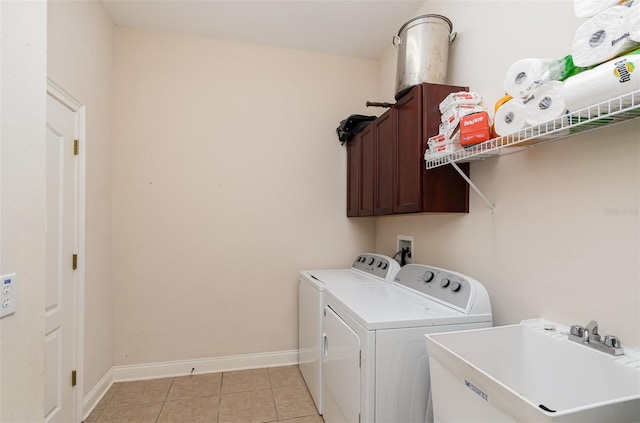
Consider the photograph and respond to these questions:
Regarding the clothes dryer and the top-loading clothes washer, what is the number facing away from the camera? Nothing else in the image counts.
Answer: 0

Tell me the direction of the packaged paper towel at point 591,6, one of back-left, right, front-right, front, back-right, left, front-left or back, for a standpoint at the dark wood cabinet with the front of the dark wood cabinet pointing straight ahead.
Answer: left

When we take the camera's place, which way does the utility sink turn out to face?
facing the viewer and to the left of the viewer

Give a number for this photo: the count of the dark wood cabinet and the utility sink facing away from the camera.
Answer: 0

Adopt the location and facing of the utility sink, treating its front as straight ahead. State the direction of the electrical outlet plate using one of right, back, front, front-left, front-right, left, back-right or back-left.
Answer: front

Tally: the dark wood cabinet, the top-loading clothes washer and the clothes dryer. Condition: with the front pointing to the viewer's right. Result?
0

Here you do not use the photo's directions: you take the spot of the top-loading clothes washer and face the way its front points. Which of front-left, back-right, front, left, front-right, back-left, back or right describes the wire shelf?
left

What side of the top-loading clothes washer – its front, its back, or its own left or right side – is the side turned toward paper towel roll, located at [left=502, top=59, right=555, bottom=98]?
left

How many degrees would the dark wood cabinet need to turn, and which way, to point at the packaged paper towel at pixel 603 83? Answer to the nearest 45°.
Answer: approximately 90° to its left

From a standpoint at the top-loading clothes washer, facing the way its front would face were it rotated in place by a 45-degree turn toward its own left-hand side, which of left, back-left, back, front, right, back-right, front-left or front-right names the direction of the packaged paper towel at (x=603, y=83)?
front-left

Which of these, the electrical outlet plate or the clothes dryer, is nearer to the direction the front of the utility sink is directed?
the electrical outlet plate

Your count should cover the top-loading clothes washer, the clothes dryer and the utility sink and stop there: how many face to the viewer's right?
0
